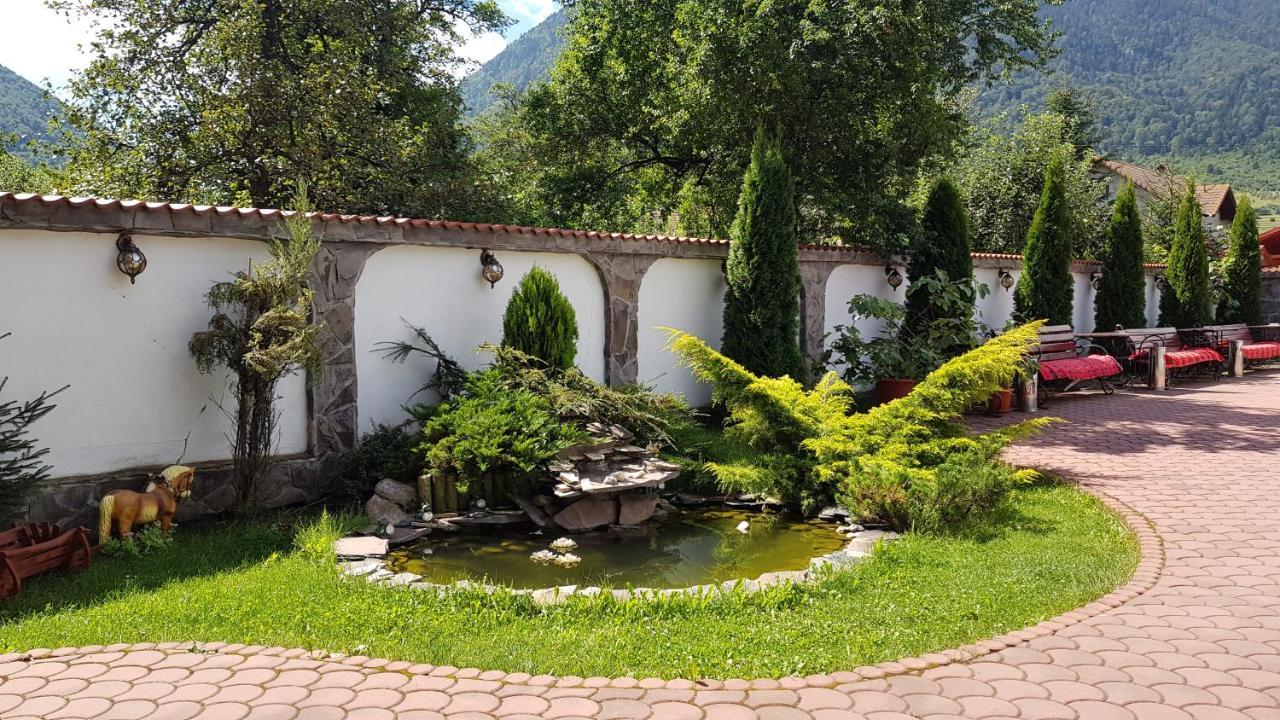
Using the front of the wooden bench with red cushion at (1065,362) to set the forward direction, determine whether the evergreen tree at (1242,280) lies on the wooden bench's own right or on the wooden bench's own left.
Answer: on the wooden bench's own left

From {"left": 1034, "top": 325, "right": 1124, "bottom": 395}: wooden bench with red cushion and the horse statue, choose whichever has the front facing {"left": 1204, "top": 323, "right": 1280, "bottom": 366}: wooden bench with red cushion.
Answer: the horse statue

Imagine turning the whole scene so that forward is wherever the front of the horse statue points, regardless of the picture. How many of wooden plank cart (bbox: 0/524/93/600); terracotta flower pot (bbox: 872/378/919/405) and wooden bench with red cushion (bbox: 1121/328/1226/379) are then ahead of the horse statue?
2

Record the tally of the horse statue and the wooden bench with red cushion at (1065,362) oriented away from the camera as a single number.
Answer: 0

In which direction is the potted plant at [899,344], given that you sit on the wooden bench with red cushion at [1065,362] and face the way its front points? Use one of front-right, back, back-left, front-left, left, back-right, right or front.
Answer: right

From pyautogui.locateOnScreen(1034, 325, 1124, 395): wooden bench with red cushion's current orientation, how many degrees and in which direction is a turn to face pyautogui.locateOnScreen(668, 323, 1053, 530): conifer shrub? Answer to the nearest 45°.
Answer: approximately 45° to its right

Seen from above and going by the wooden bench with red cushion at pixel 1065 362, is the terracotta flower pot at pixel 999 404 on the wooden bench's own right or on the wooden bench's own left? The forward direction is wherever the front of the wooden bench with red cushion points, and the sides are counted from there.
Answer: on the wooden bench's own right

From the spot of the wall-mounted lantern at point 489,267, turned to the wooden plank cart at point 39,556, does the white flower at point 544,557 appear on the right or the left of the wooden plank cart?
left

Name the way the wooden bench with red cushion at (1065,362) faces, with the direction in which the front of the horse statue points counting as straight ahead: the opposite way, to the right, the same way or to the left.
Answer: to the right

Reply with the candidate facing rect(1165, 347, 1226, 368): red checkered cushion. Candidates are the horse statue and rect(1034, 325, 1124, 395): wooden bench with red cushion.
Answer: the horse statue

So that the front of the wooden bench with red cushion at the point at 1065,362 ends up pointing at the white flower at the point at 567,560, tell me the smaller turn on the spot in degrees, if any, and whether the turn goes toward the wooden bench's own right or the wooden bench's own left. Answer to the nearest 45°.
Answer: approximately 45° to the wooden bench's own right

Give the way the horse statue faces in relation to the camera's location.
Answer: facing to the right of the viewer

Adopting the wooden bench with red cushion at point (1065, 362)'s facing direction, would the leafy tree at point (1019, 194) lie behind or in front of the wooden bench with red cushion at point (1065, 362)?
behind

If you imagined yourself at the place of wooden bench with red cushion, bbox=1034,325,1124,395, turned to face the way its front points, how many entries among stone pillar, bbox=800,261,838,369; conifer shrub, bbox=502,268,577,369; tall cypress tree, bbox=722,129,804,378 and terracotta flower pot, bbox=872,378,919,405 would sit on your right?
4

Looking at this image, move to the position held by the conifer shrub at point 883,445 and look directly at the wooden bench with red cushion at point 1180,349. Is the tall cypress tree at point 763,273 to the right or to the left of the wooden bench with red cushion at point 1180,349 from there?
left

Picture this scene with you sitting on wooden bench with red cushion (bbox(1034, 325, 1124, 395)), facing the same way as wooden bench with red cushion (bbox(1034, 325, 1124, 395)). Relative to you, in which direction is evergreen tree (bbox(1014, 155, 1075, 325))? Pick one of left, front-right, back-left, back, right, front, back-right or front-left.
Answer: back-left

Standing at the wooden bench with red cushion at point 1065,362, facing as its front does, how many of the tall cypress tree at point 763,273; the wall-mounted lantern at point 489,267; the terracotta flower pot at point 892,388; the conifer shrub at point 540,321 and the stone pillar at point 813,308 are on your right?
5

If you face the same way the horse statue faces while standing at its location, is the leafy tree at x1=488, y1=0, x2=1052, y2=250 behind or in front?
in front

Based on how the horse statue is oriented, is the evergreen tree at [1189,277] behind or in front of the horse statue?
in front

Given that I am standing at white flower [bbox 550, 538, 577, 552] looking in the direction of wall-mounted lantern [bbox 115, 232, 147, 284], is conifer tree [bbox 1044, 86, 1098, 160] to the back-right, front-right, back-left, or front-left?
back-right
